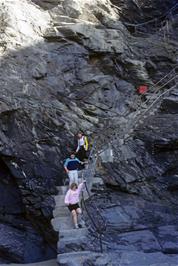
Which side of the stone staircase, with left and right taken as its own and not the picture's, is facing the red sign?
back

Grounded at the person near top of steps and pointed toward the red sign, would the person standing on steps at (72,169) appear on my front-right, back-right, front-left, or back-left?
back-right

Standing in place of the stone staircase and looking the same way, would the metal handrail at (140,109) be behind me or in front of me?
behind

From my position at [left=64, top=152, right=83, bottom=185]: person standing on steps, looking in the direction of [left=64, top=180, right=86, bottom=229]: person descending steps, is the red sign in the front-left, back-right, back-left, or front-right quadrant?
back-left

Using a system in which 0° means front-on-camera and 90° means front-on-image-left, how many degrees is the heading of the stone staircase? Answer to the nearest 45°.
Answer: approximately 0°

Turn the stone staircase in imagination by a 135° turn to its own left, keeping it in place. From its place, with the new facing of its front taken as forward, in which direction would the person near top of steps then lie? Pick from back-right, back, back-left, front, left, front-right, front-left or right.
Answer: front-left
